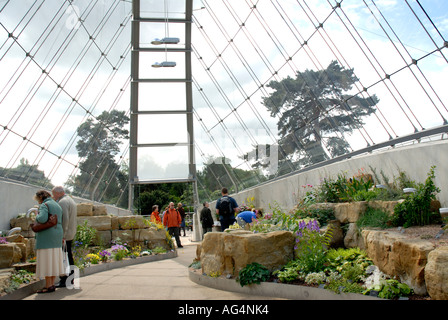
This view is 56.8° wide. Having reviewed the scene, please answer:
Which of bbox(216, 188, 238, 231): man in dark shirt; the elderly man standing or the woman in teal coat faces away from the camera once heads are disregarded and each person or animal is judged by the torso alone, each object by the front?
the man in dark shirt

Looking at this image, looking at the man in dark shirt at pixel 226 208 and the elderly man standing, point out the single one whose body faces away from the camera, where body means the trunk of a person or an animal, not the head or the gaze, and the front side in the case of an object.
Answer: the man in dark shirt

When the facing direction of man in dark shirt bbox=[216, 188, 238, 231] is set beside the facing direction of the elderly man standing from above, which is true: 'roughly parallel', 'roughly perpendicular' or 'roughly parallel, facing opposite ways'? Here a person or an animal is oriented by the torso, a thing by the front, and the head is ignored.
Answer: roughly perpendicular

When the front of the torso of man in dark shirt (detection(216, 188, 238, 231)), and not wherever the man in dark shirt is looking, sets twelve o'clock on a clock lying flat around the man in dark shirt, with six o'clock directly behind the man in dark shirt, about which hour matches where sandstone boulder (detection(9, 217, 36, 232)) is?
The sandstone boulder is roughly at 9 o'clock from the man in dark shirt.

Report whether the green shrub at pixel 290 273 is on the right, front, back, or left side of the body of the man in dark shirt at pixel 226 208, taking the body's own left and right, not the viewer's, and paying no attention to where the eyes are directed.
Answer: back

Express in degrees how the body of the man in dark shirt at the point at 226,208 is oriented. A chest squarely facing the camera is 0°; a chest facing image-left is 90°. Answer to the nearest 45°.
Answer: approximately 180°

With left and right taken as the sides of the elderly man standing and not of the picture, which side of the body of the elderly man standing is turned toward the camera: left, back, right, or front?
left
